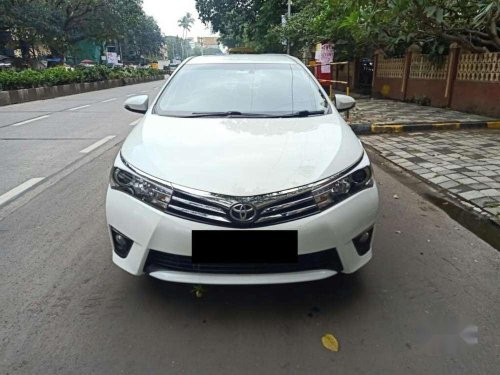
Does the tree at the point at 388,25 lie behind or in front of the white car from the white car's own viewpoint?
behind

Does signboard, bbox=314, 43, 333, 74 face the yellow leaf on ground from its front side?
yes

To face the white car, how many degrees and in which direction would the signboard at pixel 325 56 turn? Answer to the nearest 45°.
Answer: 0° — it already faces it

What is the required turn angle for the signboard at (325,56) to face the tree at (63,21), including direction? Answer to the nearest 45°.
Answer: approximately 135° to its right

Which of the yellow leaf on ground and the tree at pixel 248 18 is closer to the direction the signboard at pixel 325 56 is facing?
the yellow leaf on ground

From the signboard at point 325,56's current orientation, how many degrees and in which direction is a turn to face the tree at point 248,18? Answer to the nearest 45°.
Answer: approximately 180°

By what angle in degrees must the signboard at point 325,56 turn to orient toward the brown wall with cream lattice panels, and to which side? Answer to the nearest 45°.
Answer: approximately 90° to its left

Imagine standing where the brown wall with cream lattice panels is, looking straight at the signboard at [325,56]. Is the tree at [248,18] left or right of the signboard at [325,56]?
right

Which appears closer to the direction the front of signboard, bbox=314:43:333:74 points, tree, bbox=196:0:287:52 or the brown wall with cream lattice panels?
the brown wall with cream lattice panels

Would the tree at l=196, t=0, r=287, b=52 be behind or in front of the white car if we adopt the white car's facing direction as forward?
behind

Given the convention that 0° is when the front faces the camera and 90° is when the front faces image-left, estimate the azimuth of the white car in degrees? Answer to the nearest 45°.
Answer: approximately 0°
